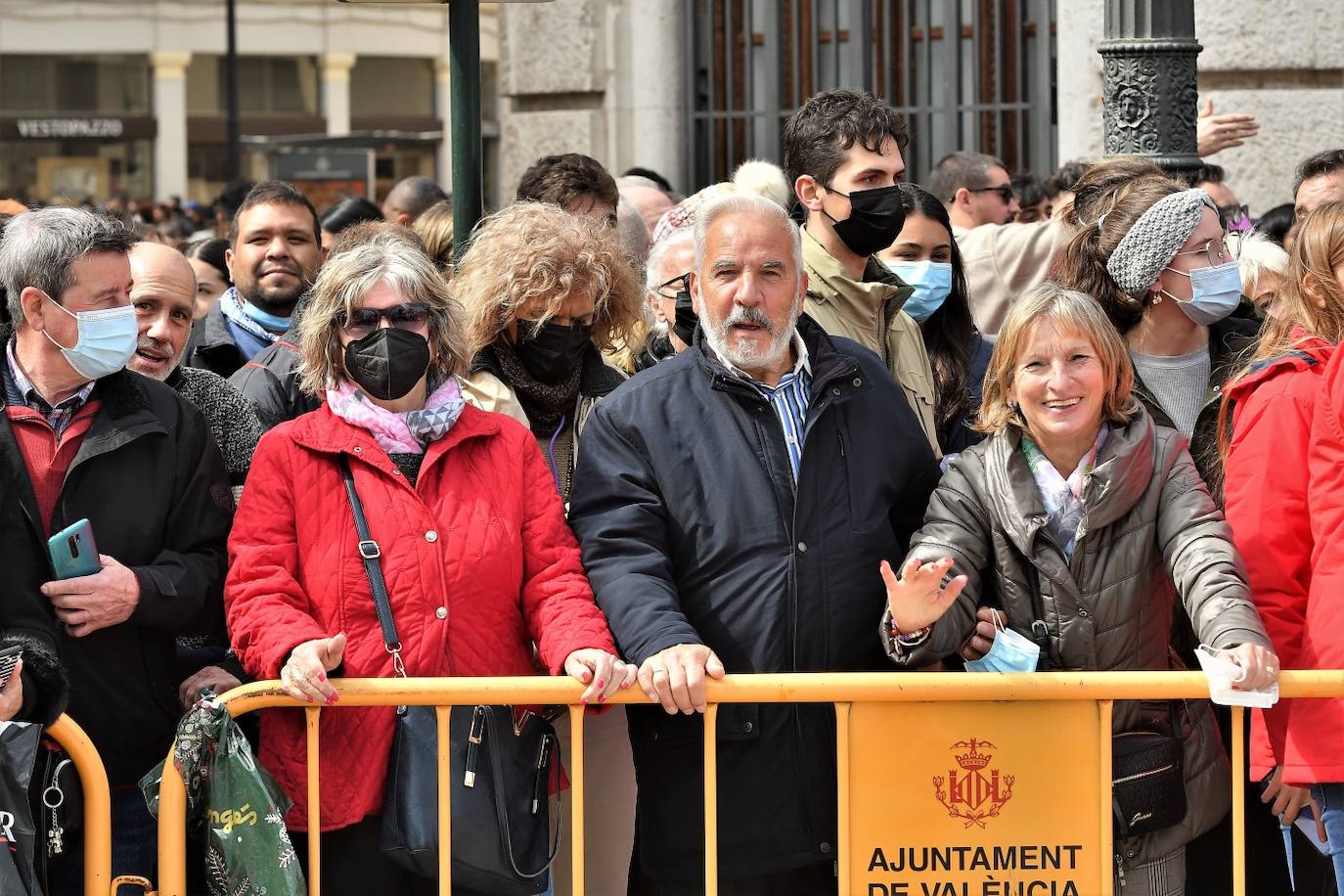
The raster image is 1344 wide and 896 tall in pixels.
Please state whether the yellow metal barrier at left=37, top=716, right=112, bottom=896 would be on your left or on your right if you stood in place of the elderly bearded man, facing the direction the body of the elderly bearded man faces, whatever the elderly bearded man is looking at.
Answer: on your right

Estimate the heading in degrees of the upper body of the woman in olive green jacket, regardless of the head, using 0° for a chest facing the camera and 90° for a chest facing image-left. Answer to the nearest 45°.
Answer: approximately 0°

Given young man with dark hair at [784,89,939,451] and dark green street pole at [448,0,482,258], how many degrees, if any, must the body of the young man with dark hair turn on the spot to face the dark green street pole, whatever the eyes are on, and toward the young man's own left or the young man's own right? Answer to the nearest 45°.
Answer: approximately 135° to the young man's own right

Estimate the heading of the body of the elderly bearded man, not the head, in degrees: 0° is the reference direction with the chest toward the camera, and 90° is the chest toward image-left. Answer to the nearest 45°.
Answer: approximately 0°

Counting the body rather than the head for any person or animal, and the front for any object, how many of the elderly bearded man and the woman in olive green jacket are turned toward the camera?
2

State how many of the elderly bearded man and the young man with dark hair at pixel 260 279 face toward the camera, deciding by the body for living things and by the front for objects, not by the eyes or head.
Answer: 2
